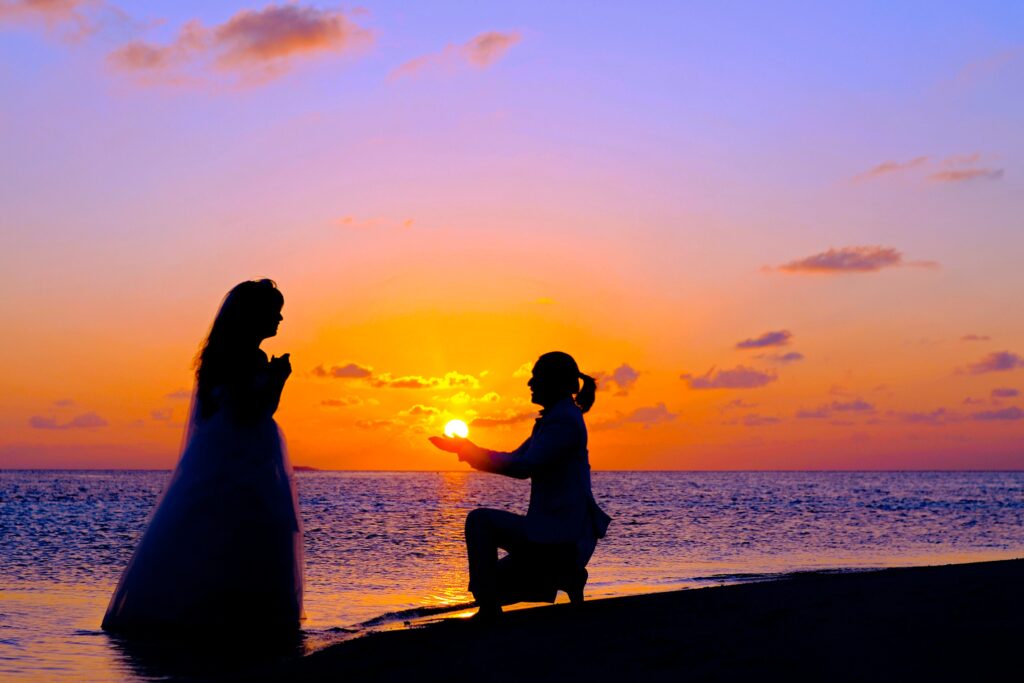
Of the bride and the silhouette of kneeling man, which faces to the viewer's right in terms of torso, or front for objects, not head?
the bride

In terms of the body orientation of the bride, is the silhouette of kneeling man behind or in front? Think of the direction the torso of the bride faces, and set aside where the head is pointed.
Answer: in front

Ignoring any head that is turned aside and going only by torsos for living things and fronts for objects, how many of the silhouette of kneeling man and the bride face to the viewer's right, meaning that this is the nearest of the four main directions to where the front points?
1

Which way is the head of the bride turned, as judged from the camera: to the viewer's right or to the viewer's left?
to the viewer's right

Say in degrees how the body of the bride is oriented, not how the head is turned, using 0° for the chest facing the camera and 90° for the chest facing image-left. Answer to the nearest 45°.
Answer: approximately 270°

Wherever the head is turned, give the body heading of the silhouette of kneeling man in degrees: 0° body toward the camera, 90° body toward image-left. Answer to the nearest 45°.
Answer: approximately 90°

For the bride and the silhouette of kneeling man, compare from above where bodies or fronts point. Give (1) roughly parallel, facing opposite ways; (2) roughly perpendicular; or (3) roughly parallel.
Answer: roughly parallel, facing opposite ways

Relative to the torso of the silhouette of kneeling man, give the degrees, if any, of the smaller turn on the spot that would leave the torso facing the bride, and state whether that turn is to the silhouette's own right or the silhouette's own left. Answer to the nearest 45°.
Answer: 0° — they already face them
